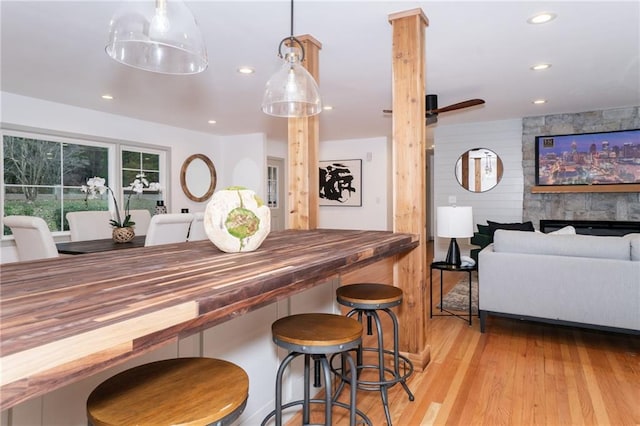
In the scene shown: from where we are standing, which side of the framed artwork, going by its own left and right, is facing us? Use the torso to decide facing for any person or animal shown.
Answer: front

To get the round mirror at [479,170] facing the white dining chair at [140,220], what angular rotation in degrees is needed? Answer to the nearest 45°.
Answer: approximately 45° to its right

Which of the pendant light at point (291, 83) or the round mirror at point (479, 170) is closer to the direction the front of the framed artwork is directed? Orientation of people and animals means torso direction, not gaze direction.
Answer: the pendant light

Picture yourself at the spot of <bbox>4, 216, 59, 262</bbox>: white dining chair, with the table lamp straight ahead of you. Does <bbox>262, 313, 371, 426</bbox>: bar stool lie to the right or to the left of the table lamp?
right

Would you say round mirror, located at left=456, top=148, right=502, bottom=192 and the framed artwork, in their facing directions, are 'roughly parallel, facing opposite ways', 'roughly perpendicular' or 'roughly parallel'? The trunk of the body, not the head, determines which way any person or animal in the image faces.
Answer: roughly parallel

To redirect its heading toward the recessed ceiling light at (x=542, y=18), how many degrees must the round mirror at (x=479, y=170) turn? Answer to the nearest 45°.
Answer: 0° — it already faces it

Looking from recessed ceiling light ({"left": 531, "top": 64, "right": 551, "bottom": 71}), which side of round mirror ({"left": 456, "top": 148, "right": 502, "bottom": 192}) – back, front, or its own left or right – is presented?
front

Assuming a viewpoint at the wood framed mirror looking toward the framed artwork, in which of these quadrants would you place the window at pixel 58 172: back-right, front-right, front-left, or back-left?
back-right

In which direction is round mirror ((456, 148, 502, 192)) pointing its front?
toward the camera

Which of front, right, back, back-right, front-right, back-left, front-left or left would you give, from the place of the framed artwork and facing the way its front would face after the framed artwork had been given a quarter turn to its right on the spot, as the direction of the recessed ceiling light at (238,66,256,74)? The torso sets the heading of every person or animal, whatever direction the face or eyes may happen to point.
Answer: left

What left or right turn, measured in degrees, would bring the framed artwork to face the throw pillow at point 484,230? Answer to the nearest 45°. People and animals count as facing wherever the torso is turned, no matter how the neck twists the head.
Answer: approximately 45° to its left

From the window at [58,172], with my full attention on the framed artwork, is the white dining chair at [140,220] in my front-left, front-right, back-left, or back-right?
front-right

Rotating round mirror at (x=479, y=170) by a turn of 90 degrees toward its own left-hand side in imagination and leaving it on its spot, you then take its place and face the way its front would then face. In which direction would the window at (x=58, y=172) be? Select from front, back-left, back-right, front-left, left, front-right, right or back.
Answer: back-right

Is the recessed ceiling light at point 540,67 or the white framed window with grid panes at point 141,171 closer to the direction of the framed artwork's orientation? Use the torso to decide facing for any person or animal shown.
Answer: the recessed ceiling light

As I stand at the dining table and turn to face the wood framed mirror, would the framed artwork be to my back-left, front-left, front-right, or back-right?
front-right

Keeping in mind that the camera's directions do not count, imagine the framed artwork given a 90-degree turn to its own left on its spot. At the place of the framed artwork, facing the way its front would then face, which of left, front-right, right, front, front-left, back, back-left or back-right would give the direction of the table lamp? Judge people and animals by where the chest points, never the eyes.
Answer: right

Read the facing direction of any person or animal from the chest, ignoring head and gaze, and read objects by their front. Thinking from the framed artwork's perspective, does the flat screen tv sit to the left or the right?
on its left

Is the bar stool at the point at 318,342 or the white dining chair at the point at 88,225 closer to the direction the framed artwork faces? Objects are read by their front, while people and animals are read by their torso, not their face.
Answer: the bar stool

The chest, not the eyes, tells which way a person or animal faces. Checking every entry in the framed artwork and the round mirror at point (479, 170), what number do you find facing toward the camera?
2
